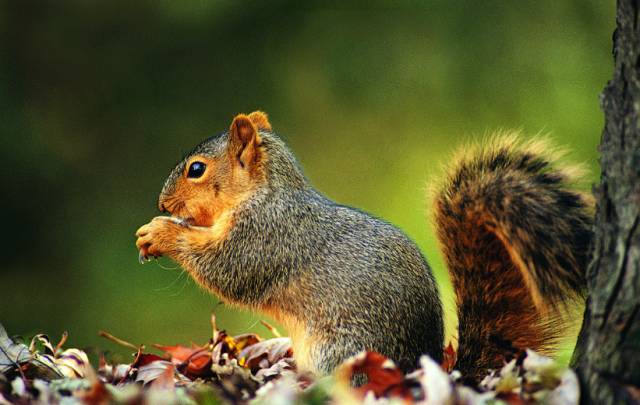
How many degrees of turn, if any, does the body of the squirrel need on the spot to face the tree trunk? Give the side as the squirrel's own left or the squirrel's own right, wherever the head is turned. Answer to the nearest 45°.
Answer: approximately 135° to the squirrel's own left

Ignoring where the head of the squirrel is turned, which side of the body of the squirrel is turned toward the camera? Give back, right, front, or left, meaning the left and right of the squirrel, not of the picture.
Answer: left
